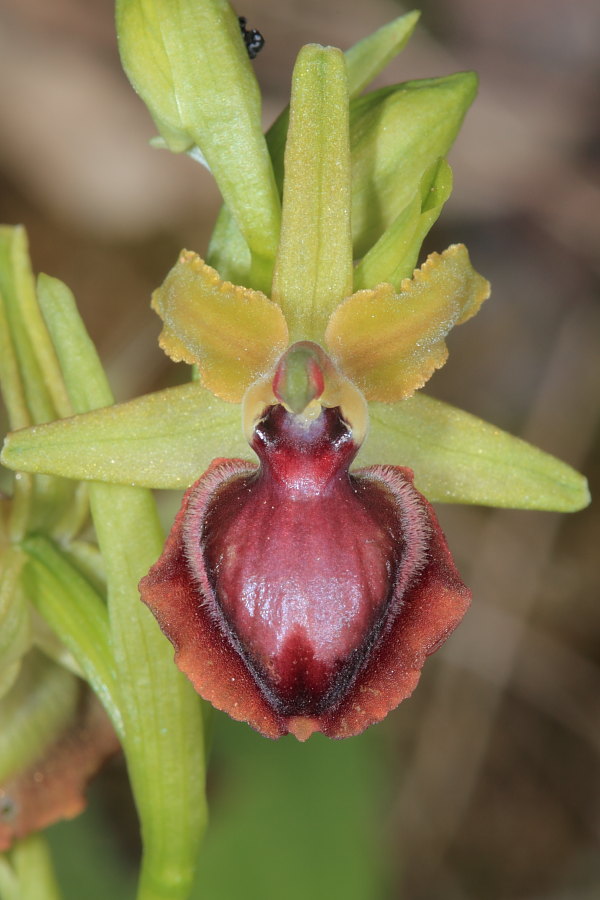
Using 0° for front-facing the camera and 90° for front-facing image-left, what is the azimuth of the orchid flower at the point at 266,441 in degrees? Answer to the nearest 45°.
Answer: approximately 0°
